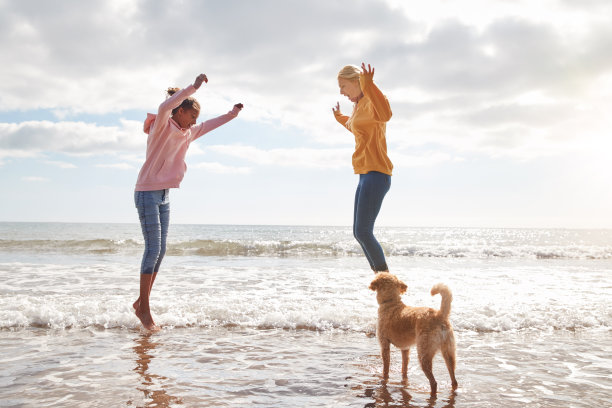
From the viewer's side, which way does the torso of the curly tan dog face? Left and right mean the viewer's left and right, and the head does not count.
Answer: facing away from the viewer and to the left of the viewer

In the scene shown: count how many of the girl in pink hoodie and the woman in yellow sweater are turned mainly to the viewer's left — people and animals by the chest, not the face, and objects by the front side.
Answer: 1

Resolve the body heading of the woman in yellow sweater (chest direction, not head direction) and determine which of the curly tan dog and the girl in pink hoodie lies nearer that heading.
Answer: the girl in pink hoodie

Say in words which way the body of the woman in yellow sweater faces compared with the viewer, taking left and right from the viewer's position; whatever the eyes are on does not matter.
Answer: facing to the left of the viewer

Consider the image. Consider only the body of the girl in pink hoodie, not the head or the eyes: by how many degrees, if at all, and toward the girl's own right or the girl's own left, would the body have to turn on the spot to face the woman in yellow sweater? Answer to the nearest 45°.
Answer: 0° — they already face them

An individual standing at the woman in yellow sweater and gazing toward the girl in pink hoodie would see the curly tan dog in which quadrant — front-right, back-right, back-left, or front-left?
front-left

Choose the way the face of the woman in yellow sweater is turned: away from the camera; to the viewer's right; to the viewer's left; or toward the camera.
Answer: to the viewer's left

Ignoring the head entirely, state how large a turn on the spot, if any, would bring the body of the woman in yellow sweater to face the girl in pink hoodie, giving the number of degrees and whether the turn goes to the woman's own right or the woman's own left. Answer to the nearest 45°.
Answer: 0° — they already face them

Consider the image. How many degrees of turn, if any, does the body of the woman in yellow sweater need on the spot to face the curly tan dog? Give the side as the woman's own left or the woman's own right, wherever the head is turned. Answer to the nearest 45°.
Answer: approximately 90° to the woman's own left
